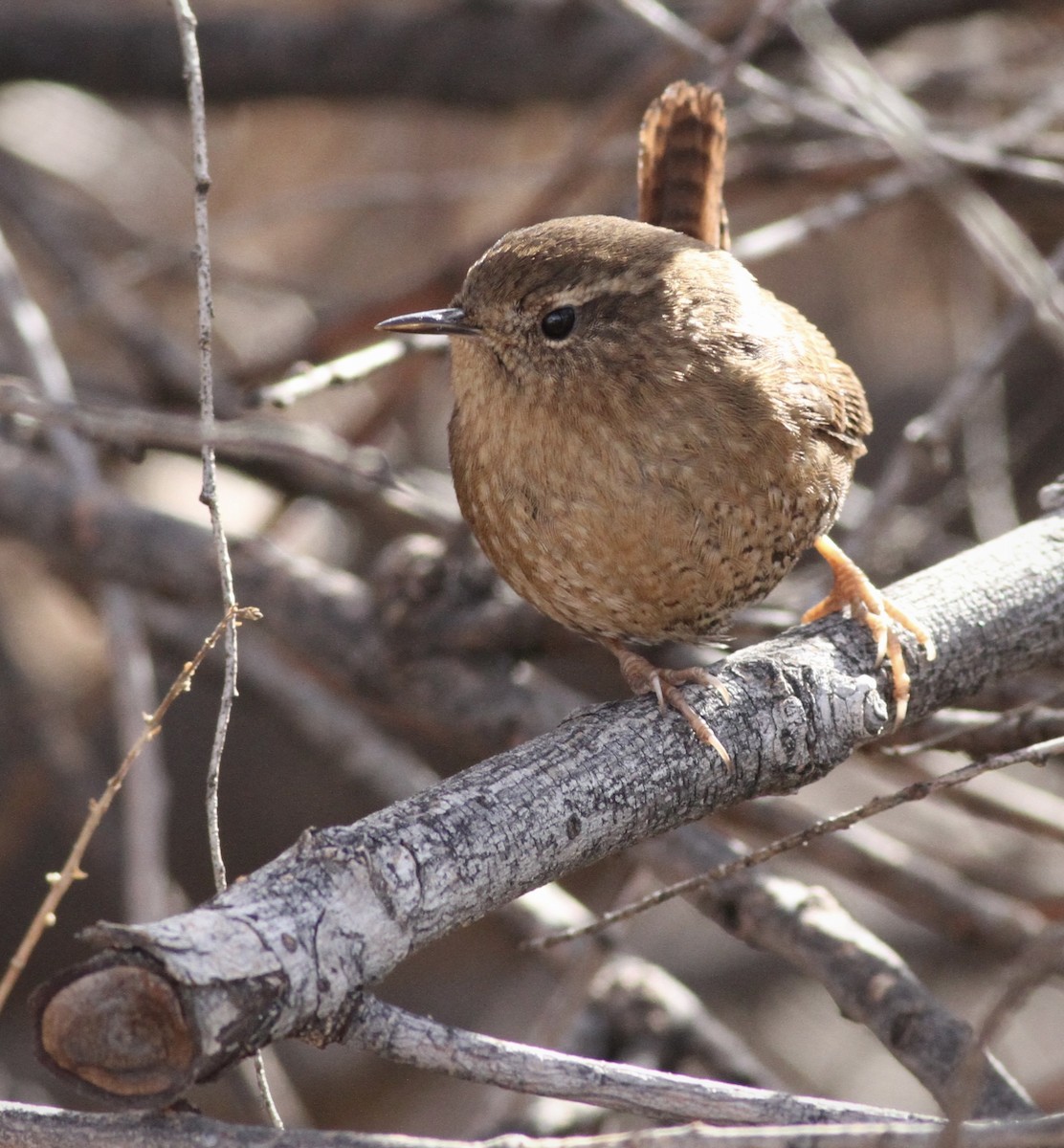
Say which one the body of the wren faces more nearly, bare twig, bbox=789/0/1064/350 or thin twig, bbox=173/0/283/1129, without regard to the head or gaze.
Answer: the thin twig

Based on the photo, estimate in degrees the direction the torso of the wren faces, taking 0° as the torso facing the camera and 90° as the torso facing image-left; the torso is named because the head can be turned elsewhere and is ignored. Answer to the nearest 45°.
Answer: approximately 45°

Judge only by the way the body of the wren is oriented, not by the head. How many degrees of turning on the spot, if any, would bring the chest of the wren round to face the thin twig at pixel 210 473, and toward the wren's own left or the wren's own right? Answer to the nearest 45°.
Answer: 0° — it already faces it
